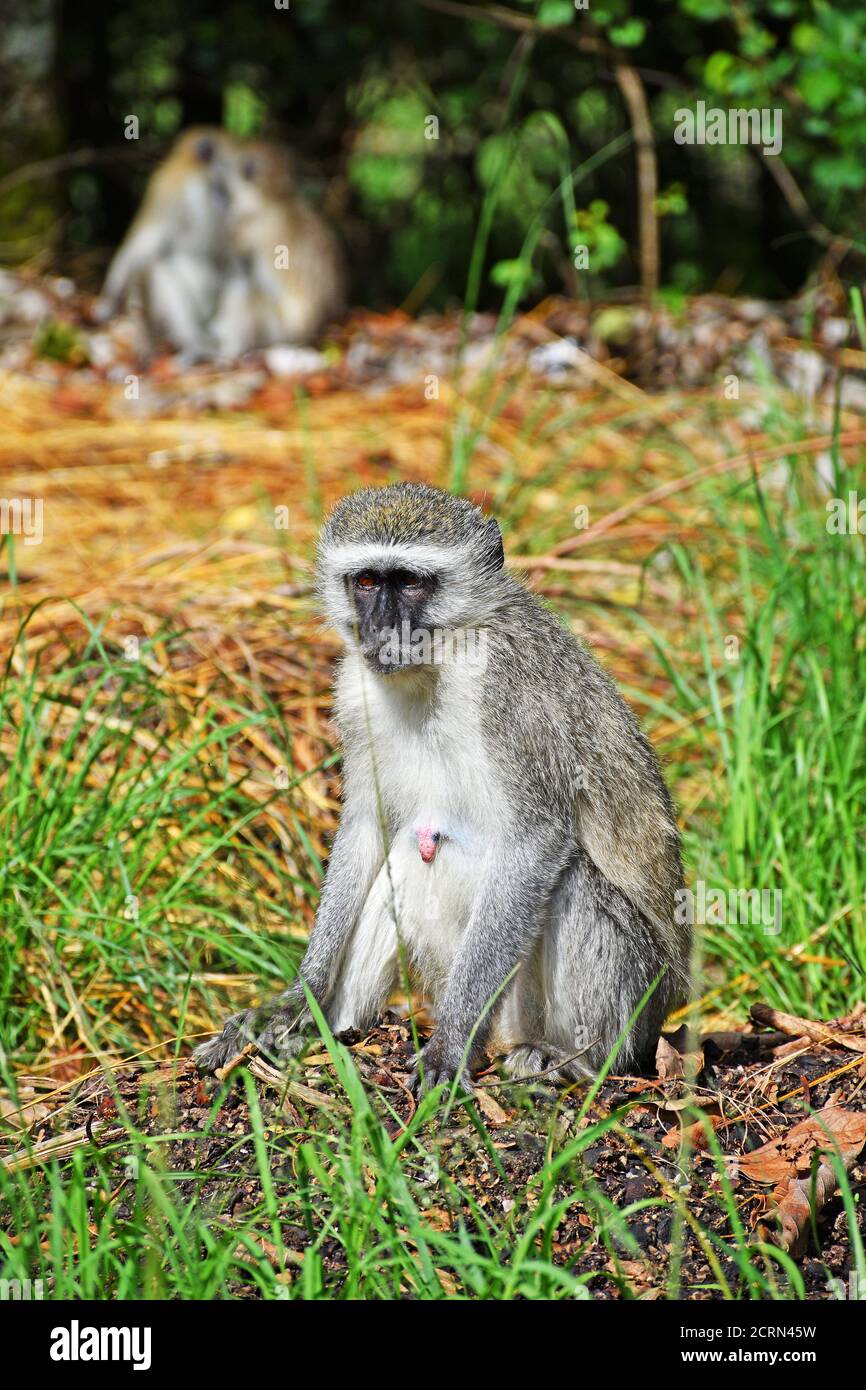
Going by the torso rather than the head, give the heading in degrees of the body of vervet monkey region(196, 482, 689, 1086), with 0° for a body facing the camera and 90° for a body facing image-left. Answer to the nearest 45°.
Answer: approximately 45°

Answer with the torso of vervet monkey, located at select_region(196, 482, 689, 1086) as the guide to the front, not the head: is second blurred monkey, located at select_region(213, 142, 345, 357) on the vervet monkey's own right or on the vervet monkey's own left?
on the vervet monkey's own right

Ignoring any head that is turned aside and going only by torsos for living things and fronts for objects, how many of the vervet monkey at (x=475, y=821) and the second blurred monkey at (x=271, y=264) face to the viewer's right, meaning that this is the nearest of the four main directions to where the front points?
0
